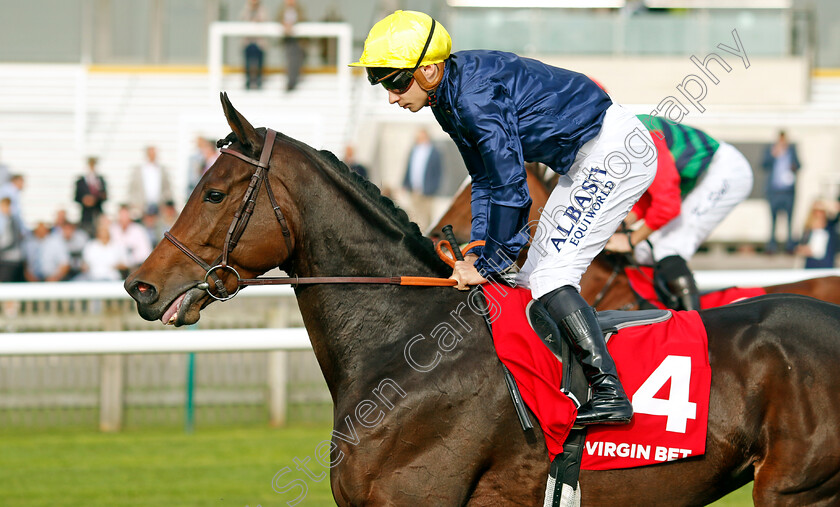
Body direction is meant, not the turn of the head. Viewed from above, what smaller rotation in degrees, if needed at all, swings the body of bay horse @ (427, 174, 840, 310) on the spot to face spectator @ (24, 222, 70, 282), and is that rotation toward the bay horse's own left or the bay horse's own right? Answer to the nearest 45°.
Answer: approximately 45° to the bay horse's own right

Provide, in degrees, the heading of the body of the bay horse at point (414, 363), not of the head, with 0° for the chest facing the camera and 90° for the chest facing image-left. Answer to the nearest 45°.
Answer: approximately 90°

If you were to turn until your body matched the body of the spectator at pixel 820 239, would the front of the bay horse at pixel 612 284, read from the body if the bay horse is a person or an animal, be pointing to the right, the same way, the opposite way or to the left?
to the right

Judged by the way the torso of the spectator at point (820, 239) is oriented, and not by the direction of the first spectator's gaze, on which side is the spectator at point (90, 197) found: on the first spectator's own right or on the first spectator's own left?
on the first spectator's own right

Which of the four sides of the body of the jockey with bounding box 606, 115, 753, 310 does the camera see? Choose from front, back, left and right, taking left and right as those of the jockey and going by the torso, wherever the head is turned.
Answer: left

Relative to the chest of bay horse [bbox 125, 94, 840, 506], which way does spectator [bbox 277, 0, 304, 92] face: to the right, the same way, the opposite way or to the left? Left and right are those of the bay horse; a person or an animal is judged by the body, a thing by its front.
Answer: to the left

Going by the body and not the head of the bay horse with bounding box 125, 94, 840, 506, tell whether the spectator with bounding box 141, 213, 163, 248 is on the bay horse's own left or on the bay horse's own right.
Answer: on the bay horse's own right

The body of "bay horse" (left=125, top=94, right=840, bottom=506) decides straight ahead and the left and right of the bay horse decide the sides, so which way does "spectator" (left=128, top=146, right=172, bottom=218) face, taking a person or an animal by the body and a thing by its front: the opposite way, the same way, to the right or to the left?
to the left

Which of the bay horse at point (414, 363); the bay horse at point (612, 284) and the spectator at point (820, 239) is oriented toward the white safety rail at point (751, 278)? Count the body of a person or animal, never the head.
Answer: the spectator

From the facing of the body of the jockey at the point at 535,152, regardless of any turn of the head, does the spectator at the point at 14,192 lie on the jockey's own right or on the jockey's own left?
on the jockey's own right

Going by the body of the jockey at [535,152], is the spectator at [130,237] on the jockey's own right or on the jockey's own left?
on the jockey's own right

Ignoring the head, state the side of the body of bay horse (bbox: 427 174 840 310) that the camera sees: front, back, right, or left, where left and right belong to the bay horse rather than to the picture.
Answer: left
